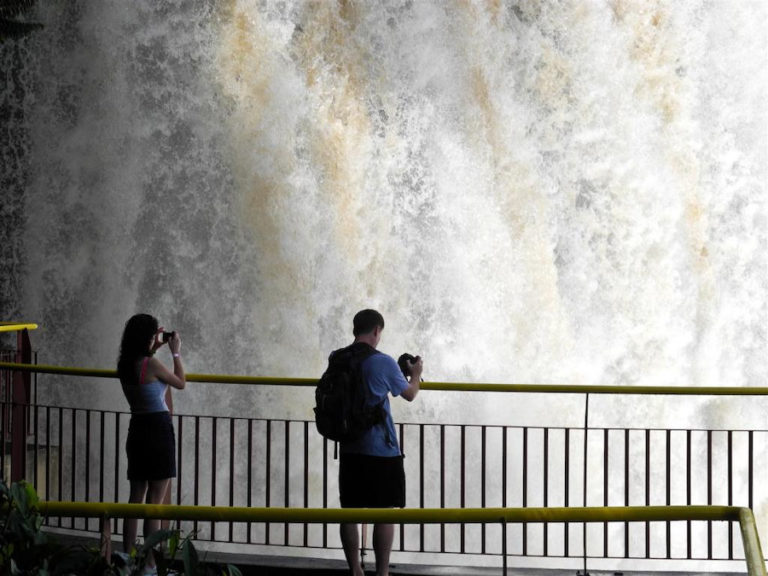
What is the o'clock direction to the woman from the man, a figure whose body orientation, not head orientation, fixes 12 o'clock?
The woman is roughly at 8 o'clock from the man.

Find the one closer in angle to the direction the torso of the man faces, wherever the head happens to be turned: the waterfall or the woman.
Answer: the waterfall

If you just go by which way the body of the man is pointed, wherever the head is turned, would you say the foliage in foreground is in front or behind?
behind

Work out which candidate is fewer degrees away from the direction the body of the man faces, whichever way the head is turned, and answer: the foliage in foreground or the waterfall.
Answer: the waterfall

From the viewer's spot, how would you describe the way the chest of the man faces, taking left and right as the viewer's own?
facing away from the viewer and to the right of the viewer

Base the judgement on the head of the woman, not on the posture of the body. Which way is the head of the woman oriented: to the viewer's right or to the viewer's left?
to the viewer's right
